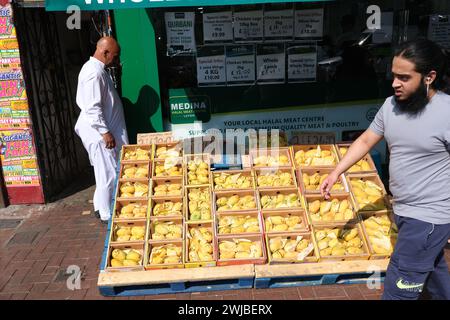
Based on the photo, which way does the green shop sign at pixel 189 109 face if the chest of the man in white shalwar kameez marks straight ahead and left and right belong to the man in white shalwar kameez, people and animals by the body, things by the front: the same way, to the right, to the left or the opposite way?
to the right

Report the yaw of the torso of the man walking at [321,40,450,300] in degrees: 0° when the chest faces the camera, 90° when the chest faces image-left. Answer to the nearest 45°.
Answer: approximately 45°

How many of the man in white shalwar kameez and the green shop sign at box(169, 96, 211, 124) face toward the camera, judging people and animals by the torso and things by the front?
1

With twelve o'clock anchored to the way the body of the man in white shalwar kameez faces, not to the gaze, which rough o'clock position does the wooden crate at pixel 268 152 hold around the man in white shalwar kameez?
The wooden crate is roughly at 1 o'clock from the man in white shalwar kameez.

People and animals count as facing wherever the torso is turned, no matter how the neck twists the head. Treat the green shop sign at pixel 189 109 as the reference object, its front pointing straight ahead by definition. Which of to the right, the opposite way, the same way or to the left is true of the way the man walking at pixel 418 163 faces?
to the right

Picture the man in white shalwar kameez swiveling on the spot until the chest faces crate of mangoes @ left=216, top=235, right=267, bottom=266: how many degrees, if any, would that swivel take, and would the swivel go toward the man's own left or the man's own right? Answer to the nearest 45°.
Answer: approximately 45° to the man's own right

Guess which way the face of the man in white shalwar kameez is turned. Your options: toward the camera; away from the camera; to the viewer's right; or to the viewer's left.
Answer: to the viewer's right

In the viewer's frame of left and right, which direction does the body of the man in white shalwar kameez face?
facing to the right of the viewer

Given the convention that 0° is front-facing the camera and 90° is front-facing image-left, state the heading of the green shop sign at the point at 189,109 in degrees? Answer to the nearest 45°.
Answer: approximately 0°

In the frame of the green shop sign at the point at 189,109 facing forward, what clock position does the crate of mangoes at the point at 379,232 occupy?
The crate of mangoes is roughly at 11 o'clock from the green shop sign.

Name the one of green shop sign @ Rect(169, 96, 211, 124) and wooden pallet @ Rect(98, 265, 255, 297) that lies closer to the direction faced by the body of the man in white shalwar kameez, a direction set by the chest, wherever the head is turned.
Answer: the green shop sign

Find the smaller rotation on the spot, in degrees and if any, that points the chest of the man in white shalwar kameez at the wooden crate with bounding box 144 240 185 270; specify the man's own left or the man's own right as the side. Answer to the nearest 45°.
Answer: approximately 90° to the man's own right
